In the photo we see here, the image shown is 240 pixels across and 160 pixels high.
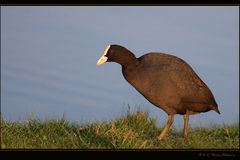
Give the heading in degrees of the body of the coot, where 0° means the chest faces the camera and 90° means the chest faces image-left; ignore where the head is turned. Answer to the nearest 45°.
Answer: approximately 90°
